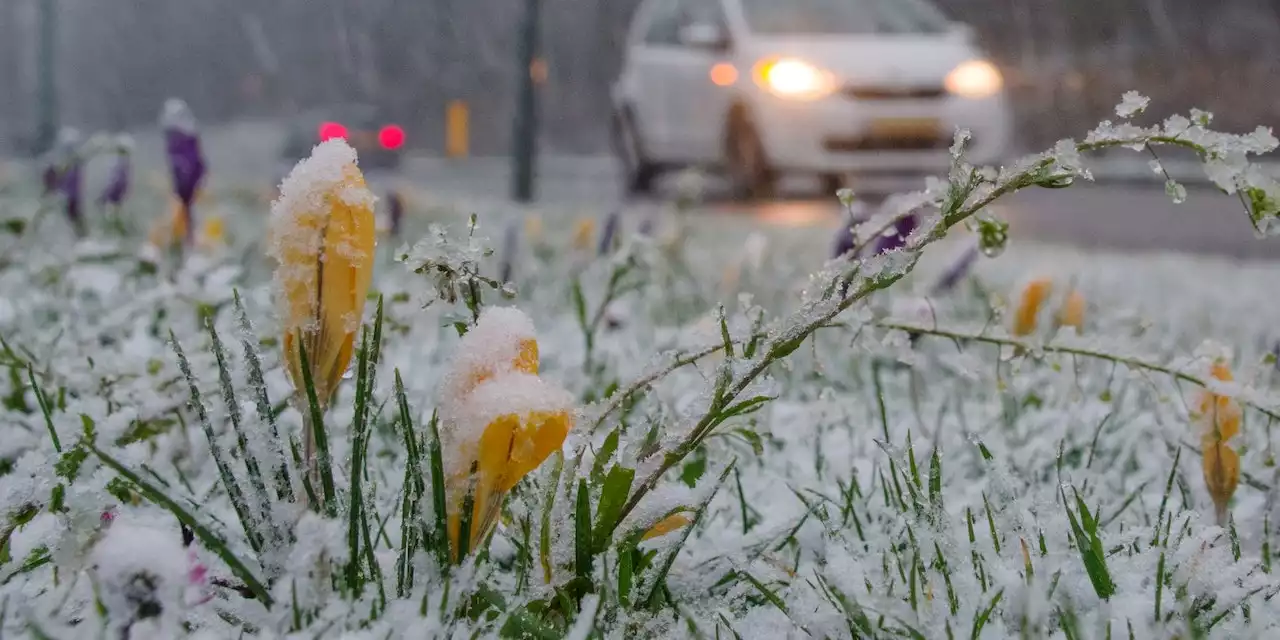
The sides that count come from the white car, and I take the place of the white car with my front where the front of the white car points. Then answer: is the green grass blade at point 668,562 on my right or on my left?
on my right

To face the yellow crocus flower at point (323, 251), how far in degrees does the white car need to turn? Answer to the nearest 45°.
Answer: approximately 45° to its right

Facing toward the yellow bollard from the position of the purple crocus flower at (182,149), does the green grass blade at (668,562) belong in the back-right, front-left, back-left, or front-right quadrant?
back-right

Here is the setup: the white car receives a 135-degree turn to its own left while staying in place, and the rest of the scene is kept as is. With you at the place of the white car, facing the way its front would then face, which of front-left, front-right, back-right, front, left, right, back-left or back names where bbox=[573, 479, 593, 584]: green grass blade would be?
back

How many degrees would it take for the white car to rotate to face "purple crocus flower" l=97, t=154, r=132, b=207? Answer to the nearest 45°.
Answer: approximately 45° to its right

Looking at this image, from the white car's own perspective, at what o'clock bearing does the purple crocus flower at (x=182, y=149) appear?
The purple crocus flower is roughly at 2 o'clock from the white car.

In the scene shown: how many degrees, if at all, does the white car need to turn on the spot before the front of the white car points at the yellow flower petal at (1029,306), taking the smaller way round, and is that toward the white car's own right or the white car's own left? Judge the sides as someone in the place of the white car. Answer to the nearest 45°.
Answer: approximately 45° to the white car's own right

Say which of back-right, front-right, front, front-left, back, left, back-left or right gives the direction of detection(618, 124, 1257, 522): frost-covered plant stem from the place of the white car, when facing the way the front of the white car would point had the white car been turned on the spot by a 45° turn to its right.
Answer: front

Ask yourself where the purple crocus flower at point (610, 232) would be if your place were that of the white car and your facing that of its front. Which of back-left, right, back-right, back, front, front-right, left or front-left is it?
front-right

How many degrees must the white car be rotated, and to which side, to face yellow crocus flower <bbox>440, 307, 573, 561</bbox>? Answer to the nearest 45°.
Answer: approximately 45° to its right

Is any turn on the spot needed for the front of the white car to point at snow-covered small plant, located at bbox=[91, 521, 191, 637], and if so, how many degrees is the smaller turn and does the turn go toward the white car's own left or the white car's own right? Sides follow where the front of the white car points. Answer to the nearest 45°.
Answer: approximately 45° to the white car's own right

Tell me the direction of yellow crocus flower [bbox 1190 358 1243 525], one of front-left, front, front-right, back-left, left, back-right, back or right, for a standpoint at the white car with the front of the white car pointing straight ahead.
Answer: front-right

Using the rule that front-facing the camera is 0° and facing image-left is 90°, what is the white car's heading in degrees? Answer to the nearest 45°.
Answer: approximately 315°
